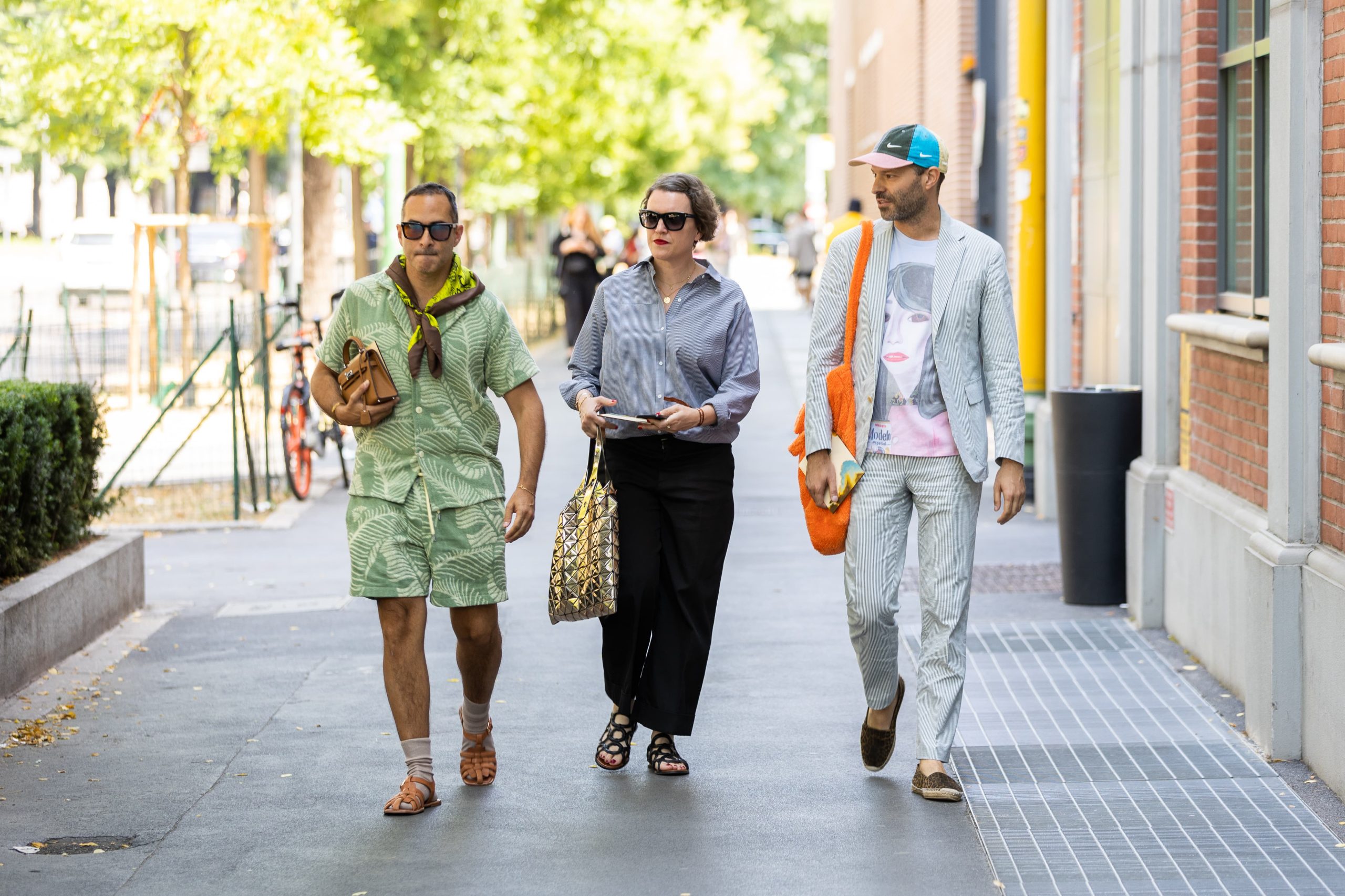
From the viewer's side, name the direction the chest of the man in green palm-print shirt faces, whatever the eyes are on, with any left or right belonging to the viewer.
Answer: facing the viewer

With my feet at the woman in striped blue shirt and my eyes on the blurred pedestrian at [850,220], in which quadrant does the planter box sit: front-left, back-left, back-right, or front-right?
front-left

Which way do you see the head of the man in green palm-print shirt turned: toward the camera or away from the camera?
toward the camera

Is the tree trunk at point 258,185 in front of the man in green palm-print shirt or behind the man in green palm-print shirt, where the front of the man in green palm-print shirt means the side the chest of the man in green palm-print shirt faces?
behind
